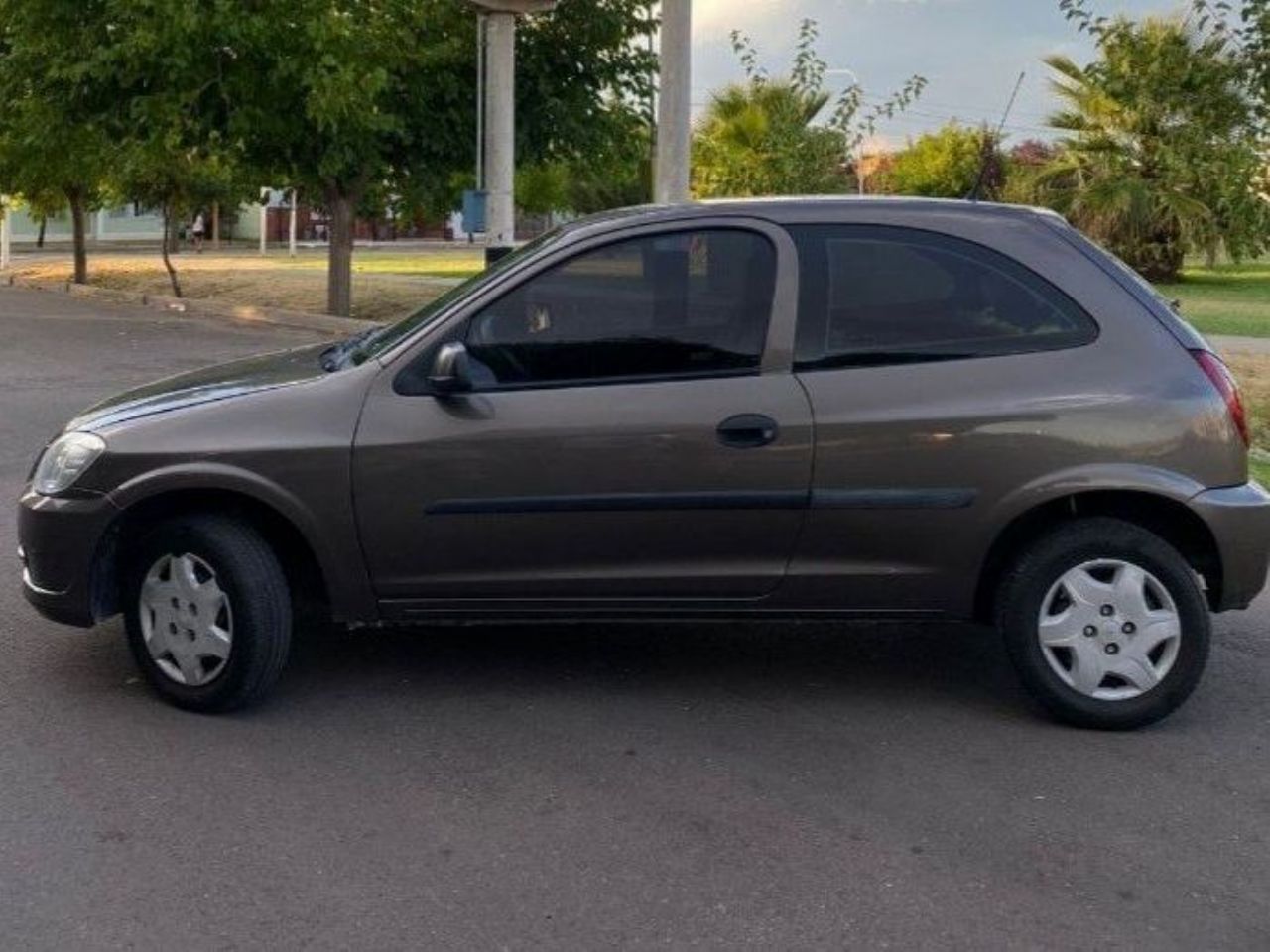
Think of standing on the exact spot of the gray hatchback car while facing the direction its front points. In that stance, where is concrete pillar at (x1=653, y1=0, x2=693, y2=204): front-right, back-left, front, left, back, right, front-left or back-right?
right

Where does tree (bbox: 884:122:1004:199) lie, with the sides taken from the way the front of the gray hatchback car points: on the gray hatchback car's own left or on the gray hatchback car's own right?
on the gray hatchback car's own right

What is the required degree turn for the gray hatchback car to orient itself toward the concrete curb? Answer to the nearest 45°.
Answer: approximately 90° to its right

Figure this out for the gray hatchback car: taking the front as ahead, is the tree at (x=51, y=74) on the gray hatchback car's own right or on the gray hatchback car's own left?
on the gray hatchback car's own right

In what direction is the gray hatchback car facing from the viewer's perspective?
to the viewer's left

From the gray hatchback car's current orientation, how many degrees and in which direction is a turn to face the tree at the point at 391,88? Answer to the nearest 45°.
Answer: approximately 90° to its right

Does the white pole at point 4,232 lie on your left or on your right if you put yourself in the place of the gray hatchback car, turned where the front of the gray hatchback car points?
on your right
